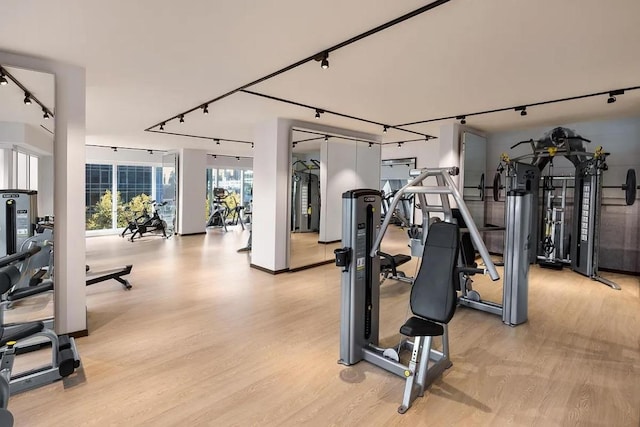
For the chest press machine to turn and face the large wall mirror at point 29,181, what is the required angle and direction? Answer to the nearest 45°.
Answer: approximately 45° to its right

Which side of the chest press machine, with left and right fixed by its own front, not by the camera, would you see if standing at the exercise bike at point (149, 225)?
right

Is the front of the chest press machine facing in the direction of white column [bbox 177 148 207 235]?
no

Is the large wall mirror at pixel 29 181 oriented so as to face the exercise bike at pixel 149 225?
no

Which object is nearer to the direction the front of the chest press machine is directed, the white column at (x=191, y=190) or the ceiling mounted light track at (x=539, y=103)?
the white column

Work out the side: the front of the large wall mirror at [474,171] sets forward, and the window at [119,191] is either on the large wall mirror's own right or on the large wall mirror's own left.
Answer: on the large wall mirror's own right

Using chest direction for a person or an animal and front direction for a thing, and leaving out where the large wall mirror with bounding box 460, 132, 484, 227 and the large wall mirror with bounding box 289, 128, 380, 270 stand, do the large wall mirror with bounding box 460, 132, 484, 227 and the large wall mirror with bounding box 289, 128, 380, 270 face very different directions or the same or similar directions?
same or similar directions

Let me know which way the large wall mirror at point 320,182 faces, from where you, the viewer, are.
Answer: facing the viewer and to the right of the viewer

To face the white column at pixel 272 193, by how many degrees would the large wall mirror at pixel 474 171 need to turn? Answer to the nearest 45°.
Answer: approximately 90° to its right

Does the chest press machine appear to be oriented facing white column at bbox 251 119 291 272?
no

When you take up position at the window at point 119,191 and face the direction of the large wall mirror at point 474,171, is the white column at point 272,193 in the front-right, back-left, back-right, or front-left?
front-right

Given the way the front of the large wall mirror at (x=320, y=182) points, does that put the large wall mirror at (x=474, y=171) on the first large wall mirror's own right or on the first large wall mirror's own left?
on the first large wall mirror's own left
